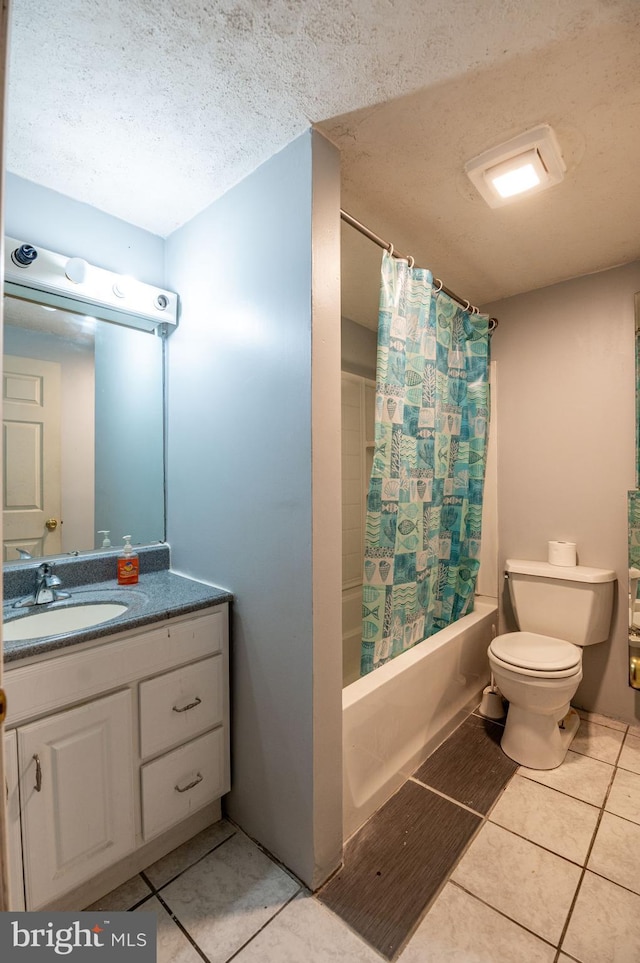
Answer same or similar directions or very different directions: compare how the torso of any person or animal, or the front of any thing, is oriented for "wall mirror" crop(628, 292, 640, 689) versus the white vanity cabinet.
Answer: very different directions

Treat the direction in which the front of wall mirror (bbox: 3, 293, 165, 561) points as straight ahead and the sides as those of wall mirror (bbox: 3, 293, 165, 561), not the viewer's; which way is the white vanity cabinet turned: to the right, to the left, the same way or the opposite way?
the same way

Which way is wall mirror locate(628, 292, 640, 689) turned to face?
to the viewer's left

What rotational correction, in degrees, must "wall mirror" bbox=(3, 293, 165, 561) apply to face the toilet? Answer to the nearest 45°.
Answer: approximately 45° to its left

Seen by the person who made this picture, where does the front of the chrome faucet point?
facing the viewer and to the right of the viewer

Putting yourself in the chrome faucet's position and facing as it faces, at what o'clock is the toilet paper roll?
The toilet paper roll is roughly at 11 o'clock from the chrome faucet.

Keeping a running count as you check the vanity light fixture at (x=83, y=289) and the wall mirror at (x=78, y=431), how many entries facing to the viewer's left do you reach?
0

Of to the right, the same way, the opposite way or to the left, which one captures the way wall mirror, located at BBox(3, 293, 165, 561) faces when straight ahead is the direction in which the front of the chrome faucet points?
the same way

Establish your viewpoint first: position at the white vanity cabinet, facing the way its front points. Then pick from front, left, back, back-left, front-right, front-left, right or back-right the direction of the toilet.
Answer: front-left

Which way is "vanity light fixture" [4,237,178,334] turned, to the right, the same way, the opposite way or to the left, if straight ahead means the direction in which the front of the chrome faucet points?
the same way

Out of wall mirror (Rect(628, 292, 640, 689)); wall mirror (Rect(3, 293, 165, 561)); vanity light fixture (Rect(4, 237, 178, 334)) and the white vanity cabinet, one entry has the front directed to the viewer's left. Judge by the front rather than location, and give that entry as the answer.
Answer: wall mirror (Rect(628, 292, 640, 689))

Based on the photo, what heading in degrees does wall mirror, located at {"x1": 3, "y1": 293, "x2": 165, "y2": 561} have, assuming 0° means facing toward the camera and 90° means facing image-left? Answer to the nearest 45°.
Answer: approximately 315°
